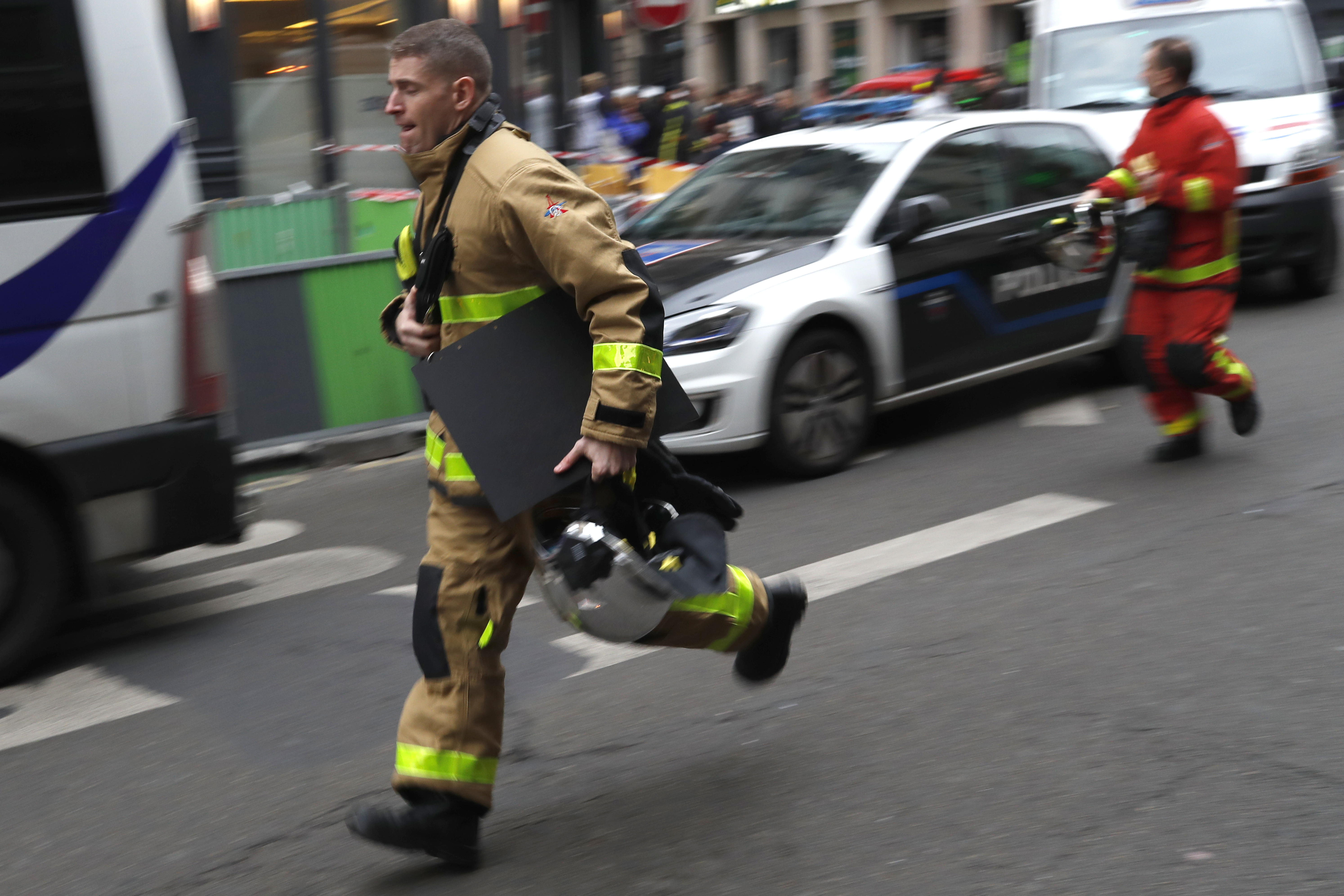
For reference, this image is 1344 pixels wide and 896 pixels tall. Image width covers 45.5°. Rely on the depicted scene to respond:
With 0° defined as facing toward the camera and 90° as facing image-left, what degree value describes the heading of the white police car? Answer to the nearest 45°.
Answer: approximately 45°

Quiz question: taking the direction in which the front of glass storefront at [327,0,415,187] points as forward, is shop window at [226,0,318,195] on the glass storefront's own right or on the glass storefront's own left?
on the glass storefront's own right

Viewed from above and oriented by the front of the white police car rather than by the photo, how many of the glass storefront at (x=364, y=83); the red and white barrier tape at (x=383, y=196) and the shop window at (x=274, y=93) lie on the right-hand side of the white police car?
3

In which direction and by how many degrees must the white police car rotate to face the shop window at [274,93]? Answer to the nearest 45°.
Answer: approximately 90° to its right

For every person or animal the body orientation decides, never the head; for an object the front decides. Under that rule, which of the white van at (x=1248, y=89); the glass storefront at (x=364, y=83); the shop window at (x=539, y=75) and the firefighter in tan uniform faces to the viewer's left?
the firefighter in tan uniform

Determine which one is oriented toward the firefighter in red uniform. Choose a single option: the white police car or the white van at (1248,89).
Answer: the white van

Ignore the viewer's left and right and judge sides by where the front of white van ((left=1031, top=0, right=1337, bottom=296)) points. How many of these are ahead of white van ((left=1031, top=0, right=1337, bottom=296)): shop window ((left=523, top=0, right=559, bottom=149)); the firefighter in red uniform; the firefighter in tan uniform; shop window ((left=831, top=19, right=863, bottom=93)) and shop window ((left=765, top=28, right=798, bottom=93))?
2

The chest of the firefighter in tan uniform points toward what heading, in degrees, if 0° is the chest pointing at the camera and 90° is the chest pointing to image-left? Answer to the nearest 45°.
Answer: approximately 90°

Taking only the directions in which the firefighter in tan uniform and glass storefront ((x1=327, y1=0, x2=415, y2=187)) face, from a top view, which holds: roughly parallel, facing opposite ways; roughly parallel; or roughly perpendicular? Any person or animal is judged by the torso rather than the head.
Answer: roughly perpendicular

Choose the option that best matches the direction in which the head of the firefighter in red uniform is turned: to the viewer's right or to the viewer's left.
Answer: to the viewer's left

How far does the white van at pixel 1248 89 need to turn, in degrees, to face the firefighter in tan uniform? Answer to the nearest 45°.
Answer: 0° — it already faces them

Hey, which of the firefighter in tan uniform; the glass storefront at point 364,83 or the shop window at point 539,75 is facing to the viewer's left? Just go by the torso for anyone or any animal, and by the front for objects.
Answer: the firefighter in tan uniform

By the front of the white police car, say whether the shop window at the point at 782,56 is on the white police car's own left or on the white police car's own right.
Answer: on the white police car's own right

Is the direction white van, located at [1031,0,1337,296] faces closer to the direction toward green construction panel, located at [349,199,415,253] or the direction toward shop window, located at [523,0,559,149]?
the green construction panel

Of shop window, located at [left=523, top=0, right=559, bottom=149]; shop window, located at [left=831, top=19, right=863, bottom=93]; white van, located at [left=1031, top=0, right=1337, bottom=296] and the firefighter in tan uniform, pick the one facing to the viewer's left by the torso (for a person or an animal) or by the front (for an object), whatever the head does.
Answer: the firefighter in tan uniform

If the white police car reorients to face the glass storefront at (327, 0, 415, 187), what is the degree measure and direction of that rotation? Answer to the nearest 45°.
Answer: approximately 90° to its right

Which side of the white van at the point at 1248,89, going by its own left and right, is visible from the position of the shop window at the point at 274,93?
right

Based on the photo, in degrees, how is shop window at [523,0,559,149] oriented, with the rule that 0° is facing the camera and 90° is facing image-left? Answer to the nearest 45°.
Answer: approximately 315°
